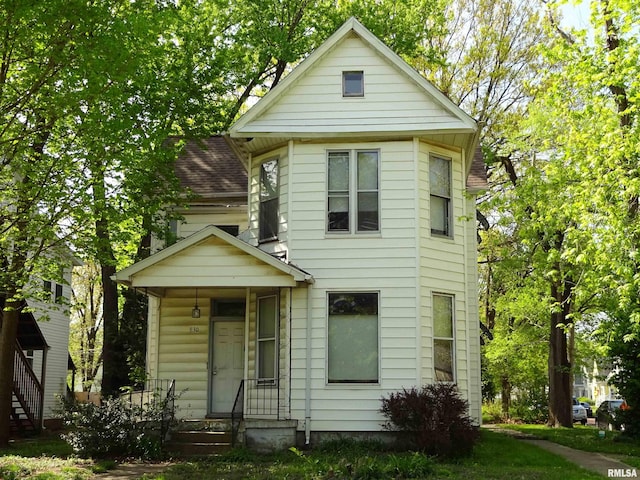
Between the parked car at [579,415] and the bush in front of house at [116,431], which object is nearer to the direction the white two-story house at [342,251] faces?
the bush in front of house

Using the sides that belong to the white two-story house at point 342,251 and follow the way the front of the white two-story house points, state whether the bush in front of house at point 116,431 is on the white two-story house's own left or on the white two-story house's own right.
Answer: on the white two-story house's own right

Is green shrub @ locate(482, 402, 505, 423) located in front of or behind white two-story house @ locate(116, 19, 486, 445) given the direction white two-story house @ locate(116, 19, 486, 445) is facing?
behind

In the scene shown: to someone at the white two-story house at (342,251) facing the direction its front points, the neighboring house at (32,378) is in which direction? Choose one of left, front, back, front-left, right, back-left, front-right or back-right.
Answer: back-right

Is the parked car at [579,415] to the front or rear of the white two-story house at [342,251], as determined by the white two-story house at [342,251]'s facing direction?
to the rear

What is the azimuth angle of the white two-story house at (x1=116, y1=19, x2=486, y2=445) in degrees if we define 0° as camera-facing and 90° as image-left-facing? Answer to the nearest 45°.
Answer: approximately 0°
